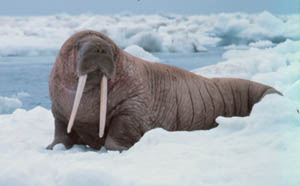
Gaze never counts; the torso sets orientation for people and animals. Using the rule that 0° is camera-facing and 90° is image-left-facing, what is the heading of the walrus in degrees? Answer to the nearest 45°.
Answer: approximately 45°
